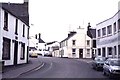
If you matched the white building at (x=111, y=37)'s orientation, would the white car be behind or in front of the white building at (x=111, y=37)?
in front

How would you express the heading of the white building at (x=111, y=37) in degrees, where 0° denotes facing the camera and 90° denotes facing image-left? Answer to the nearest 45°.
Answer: approximately 45°

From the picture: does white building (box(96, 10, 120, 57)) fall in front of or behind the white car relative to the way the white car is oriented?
behind

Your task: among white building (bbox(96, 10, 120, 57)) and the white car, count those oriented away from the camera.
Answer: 0

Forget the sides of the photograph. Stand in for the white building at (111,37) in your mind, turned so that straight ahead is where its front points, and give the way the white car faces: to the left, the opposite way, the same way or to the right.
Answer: to the left

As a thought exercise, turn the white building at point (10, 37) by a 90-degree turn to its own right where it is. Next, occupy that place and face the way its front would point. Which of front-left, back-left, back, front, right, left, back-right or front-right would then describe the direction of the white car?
left

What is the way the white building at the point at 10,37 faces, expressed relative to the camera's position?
facing the viewer and to the right of the viewer

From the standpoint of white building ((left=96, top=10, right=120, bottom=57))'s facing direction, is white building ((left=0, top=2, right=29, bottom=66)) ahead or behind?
ahead
